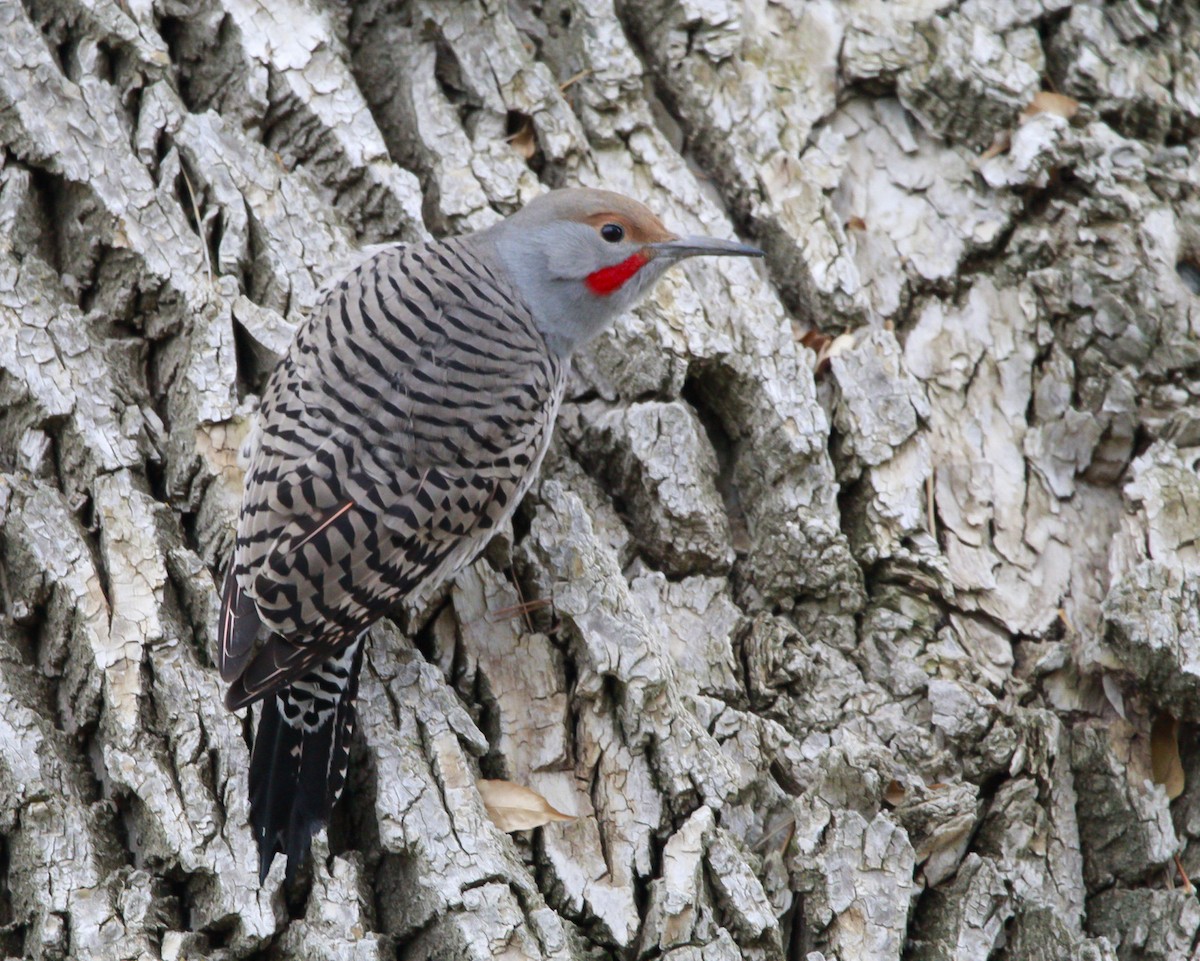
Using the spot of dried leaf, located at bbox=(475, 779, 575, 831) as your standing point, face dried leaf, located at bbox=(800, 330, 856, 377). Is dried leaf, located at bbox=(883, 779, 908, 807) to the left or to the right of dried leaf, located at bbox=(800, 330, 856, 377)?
right

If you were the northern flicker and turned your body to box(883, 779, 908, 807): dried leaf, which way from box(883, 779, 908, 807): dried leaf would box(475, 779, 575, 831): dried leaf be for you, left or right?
left

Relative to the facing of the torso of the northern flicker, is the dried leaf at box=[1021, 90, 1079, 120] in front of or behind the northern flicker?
in front

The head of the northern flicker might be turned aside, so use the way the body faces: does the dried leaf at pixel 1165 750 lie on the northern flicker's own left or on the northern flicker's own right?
on the northern flicker's own right

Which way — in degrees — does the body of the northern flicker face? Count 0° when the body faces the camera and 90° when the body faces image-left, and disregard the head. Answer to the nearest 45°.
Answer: approximately 225°

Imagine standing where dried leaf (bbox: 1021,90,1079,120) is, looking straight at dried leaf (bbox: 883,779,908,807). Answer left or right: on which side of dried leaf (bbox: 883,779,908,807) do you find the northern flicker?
right

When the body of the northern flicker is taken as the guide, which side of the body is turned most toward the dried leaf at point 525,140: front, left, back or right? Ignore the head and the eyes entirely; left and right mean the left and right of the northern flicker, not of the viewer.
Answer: front
